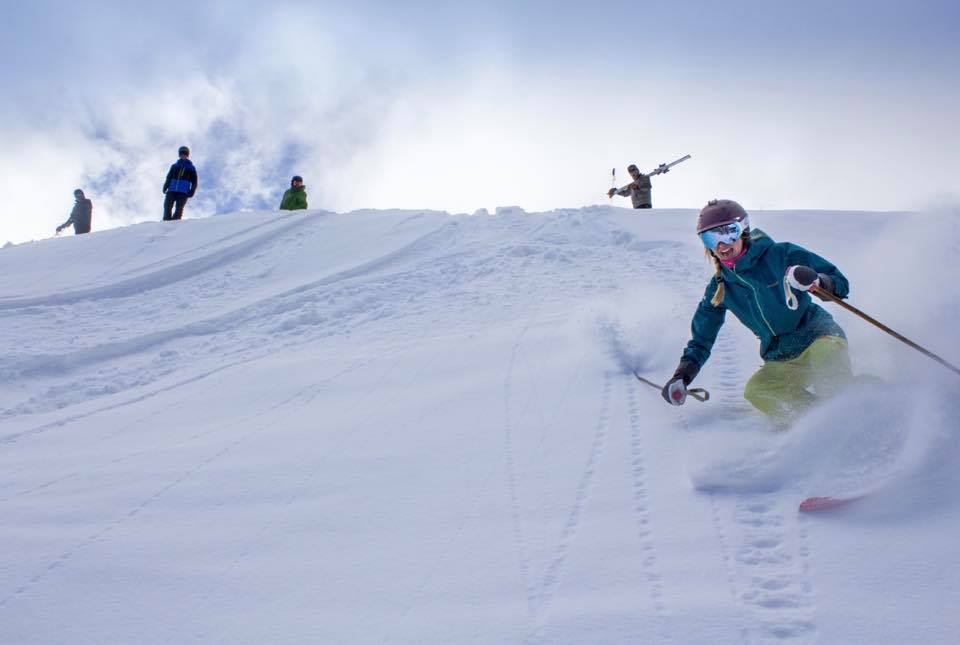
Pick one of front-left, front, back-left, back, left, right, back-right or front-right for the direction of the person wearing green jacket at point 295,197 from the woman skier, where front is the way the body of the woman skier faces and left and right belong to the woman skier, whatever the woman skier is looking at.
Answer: right

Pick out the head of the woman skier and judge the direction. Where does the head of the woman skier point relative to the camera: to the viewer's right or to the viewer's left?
to the viewer's left

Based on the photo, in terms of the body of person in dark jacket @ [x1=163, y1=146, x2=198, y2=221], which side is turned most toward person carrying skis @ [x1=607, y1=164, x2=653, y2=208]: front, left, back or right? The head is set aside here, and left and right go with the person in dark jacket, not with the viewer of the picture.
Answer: left

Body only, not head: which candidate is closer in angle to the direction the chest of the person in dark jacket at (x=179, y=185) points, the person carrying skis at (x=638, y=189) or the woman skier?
the woman skier

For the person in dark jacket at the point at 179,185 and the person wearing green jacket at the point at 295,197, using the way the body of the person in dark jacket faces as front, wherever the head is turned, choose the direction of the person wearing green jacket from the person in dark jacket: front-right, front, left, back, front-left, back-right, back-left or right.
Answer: left

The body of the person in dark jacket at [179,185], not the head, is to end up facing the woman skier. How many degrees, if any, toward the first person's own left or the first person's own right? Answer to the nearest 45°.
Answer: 0° — they already face them

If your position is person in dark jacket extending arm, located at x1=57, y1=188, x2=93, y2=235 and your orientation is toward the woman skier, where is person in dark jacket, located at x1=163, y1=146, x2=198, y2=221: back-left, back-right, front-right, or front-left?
front-left

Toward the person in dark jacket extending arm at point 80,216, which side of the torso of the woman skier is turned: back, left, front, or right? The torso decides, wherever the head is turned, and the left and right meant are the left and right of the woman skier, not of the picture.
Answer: right

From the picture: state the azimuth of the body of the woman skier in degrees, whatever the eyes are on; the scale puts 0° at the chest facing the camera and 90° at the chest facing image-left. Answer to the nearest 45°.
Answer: approximately 45°

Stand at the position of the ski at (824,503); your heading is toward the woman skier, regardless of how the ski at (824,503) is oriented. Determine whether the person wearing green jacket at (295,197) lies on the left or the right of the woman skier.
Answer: left

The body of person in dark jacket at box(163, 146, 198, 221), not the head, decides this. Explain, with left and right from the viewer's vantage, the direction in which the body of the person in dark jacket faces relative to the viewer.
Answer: facing the viewer

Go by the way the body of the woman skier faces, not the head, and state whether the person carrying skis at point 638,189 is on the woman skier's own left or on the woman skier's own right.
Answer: on the woman skier's own right

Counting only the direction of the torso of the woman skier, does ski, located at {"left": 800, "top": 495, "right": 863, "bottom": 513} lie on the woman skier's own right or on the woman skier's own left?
on the woman skier's own left
